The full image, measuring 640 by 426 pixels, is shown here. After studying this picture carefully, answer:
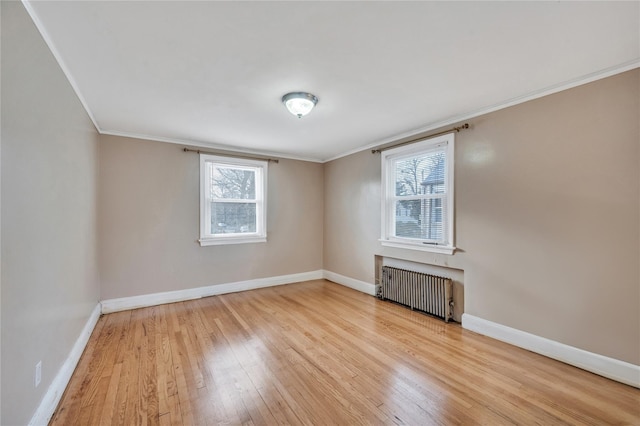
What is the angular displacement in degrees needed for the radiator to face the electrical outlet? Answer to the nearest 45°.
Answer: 0° — it already faces it

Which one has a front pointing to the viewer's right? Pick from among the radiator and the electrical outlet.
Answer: the electrical outlet

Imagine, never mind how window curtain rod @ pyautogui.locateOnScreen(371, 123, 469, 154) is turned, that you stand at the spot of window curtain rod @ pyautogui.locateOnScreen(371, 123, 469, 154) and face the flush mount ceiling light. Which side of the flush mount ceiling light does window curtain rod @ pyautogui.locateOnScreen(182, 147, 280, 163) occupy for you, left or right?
right

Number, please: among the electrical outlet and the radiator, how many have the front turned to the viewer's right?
1

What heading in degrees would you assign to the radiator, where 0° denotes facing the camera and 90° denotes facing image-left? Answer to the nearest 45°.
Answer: approximately 45°

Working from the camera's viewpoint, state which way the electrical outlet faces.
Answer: facing to the right of the viewer

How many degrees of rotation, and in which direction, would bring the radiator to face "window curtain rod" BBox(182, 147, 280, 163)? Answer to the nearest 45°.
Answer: approximately 45° to its right
